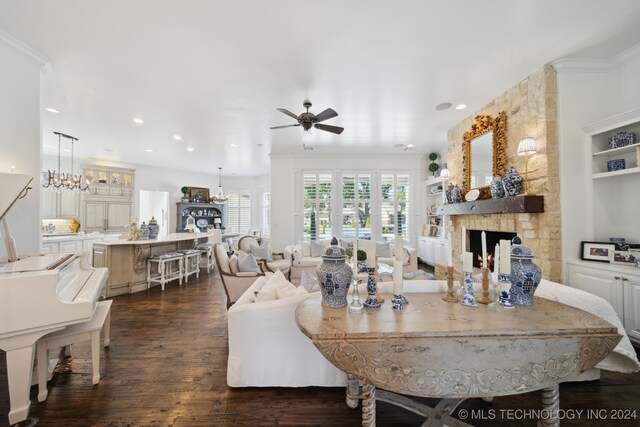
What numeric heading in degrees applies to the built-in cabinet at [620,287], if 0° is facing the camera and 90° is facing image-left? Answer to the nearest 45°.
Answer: approximately 45°

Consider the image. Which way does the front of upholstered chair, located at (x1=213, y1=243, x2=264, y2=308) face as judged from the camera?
facing to the right of the viewer

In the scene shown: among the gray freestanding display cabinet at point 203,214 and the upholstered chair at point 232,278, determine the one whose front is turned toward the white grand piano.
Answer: the gray freestanding display cabinet

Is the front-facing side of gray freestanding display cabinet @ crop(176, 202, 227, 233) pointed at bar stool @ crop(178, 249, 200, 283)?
yes

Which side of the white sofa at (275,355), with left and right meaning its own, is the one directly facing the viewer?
back
